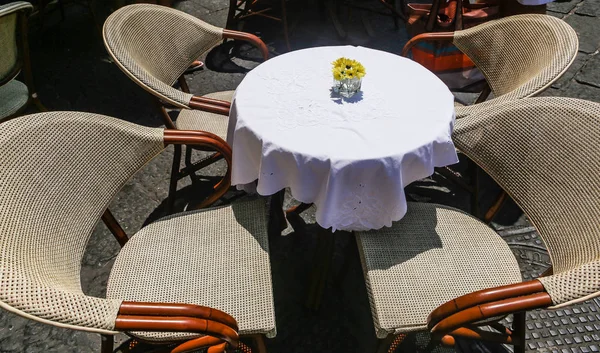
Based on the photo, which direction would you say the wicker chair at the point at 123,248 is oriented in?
to the viewer's right

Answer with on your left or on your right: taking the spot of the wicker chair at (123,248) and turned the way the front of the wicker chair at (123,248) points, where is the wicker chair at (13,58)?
on your left

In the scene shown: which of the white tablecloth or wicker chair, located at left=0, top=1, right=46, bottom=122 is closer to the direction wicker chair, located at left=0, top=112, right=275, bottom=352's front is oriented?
the white tablecloth

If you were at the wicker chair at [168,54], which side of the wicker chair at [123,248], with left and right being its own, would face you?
left
